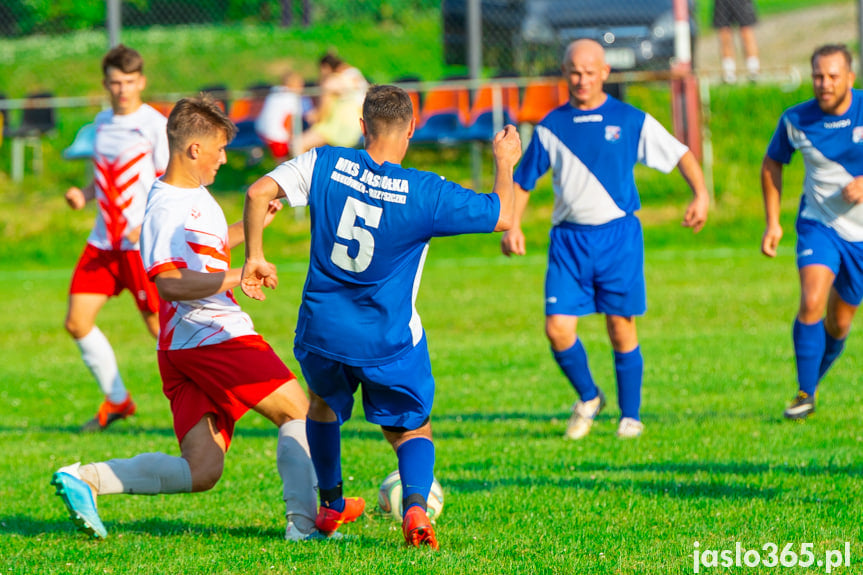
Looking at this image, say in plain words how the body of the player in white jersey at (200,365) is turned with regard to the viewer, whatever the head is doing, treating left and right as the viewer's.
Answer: facing to the right of the viewer

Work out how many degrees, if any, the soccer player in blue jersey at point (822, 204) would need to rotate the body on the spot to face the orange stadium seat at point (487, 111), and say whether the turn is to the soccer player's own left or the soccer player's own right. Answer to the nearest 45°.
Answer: approximately 135° to the soccer player's own right

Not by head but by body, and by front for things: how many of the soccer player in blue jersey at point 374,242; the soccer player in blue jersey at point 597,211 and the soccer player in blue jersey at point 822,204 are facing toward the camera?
2

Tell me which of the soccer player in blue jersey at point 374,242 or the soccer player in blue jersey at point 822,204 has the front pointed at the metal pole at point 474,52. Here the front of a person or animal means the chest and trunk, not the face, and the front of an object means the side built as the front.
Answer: the soccer player in blue jersey at point 374,242

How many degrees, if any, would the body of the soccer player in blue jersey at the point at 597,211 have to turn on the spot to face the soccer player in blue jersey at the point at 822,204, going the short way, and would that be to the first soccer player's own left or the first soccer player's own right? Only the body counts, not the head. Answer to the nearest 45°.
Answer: approximately 90° to the first soccer player's own left

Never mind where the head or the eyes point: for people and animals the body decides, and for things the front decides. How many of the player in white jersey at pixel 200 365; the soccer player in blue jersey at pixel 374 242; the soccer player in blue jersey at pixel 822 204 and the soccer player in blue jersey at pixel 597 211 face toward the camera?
2

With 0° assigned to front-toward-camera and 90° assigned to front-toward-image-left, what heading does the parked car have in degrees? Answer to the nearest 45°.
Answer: approximately 315°

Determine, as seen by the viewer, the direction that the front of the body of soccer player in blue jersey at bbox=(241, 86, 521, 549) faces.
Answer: away from the camera

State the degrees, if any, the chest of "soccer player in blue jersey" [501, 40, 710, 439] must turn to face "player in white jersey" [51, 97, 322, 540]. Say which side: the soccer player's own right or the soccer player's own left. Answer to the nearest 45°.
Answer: approximately 45° to the soccer player's own right
